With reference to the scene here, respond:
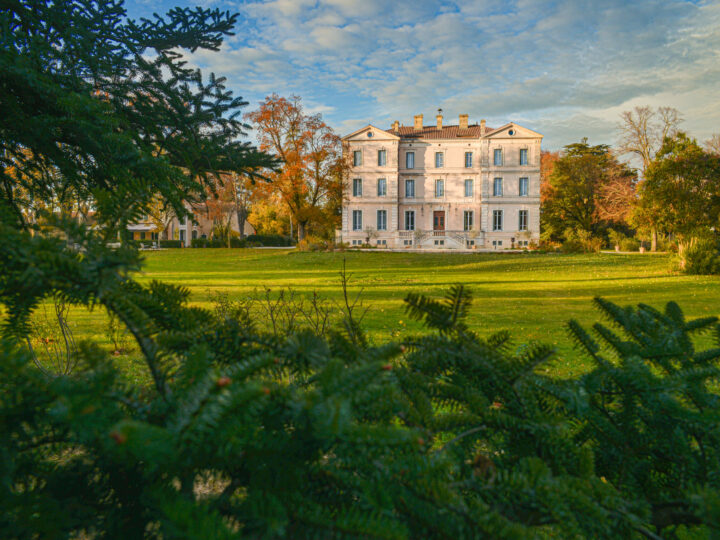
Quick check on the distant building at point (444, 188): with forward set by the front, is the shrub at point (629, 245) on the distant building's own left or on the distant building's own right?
on the distant building's own left

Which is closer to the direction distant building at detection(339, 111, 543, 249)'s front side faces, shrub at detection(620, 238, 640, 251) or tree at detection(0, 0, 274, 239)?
the tree

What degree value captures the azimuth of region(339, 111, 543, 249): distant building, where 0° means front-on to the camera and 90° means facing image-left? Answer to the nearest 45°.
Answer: approximately 0°

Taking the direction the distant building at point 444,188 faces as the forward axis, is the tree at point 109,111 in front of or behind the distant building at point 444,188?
in front

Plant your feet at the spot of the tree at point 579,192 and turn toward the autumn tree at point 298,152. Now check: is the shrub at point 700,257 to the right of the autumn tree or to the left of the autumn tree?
left

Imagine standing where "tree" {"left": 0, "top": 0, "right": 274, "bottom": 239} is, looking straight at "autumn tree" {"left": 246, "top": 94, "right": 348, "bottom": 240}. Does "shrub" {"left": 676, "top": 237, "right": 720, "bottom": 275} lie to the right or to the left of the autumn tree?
right

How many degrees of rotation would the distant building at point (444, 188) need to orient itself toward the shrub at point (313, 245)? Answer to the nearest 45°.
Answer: approximately 45° to its right

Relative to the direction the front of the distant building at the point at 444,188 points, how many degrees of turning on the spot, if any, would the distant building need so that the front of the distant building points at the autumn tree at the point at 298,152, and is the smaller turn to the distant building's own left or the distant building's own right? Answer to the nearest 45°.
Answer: approximately 45° to the distant building's own right

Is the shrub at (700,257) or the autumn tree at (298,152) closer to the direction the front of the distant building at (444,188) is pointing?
the shrub

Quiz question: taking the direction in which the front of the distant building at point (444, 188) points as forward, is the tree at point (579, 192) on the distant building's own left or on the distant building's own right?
on the distant building's own left
